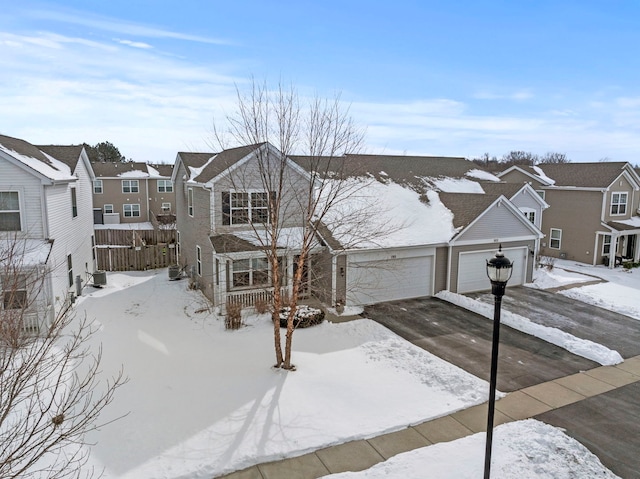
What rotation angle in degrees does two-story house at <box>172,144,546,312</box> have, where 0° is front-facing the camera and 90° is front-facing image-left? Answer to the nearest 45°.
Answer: approximately 315°

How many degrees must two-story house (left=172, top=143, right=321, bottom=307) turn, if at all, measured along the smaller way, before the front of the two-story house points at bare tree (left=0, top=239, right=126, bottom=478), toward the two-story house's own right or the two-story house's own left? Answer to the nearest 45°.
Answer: approximately 45° to the two-story house's own right

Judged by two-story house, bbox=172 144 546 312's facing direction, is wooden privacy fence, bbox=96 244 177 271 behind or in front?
behind

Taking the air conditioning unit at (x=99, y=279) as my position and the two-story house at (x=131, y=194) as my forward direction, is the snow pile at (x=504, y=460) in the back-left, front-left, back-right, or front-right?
back-right
